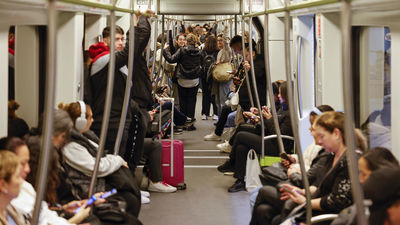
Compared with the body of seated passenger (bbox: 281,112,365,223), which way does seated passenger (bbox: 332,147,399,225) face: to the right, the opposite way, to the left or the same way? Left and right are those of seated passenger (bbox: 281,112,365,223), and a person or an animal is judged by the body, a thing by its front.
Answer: the same way

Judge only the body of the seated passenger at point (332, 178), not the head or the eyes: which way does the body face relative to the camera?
to the viewer's left

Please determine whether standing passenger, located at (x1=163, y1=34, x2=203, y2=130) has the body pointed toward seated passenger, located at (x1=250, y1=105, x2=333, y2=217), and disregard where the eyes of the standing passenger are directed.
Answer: no

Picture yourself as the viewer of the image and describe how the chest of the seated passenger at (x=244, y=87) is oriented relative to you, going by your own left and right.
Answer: facing to the left of the viewer

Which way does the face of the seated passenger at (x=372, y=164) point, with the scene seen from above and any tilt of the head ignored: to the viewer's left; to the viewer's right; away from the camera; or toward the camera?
to the viewer's left

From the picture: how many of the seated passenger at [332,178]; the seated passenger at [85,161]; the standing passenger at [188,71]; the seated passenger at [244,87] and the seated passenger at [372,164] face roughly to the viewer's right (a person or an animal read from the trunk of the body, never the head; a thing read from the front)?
1

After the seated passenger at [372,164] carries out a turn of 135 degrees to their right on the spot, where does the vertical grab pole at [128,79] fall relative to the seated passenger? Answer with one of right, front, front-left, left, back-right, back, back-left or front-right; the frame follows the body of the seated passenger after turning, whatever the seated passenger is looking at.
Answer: left

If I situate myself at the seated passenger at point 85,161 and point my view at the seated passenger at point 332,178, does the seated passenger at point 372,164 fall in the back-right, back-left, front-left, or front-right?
front-right

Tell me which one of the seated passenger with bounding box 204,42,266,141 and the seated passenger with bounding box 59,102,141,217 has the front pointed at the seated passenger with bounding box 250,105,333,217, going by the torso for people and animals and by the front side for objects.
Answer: the seated passenger with bounding box 59,102,141,217

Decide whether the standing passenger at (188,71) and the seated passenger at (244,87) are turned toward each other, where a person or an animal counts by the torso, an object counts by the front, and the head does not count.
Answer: no

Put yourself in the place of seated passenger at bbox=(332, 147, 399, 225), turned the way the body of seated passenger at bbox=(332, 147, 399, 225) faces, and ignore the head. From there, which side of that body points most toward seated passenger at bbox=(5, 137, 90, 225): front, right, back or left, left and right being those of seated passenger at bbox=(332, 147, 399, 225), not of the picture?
front

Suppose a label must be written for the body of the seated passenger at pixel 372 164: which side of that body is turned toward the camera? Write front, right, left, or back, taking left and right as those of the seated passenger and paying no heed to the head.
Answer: left

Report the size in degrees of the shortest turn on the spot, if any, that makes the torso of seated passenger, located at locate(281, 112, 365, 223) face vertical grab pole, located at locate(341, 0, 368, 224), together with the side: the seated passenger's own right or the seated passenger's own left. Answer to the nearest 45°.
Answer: approximately 90° to the seated passenger's own left

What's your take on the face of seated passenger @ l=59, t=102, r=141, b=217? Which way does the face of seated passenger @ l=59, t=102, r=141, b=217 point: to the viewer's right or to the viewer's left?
to the viewer's right

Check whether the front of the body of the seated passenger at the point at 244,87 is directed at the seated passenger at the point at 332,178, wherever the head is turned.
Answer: no

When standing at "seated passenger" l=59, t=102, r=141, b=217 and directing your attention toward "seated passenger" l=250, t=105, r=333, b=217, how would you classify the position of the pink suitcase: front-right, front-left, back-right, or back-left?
front-left

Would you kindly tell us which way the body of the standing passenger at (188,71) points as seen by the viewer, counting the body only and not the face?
away from the camera

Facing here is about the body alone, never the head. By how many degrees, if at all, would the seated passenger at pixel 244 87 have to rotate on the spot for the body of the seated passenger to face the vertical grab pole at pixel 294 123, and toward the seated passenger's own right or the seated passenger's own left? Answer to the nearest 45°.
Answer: approximately 90° to the seated passenger's own left

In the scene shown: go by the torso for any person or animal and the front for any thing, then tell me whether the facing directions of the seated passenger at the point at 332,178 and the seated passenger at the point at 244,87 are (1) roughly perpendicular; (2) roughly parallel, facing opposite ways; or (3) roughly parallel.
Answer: roughly parallel

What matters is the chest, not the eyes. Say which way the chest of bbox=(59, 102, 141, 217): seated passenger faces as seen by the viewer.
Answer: to the viewer's right
